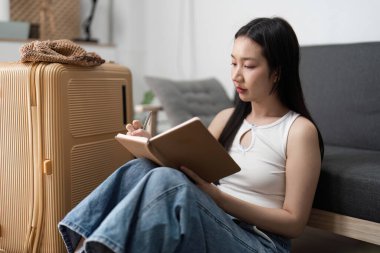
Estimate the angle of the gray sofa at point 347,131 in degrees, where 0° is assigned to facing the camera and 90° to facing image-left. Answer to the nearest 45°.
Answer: approximately 45°

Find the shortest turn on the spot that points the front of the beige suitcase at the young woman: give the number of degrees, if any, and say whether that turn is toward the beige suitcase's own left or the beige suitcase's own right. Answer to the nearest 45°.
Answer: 0° — it already faces them

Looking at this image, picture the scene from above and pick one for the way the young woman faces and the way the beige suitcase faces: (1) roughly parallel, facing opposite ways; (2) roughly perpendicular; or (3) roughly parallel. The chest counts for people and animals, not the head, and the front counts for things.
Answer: roughly perpendicular

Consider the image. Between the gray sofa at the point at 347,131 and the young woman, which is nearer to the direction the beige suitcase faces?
the young woman

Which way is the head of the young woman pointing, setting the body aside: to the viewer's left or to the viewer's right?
to the viewer's left

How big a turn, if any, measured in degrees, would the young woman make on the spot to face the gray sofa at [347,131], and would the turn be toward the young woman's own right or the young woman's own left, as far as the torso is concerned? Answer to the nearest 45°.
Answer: approximately 180°

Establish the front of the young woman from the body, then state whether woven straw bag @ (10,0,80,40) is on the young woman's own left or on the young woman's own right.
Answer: on the young woman's own right

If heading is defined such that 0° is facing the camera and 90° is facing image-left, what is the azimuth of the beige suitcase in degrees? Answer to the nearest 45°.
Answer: approximately 315°

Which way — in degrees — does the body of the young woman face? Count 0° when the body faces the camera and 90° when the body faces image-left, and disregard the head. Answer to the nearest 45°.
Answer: approximately 45°
